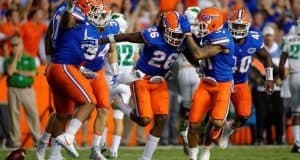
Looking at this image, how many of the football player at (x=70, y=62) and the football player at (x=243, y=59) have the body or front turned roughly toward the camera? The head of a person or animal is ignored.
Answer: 1

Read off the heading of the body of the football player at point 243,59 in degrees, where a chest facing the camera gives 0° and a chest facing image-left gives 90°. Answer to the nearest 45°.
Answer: approximately 0°

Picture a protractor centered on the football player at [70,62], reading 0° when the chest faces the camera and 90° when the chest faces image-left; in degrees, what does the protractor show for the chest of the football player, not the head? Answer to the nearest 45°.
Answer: approximately 270°

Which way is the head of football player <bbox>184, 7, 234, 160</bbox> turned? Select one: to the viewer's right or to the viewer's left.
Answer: to the viewer's left
